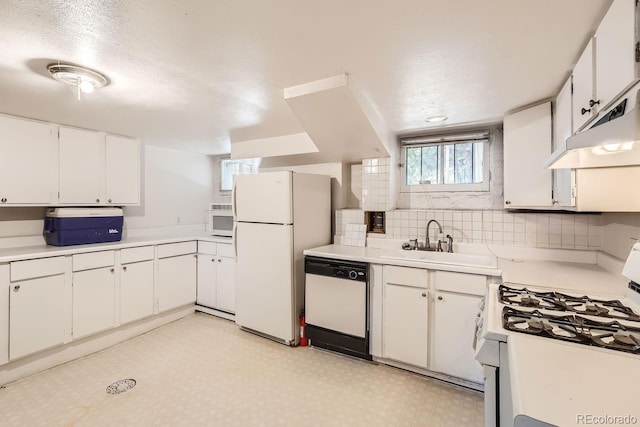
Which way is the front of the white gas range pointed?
to the viewer's left

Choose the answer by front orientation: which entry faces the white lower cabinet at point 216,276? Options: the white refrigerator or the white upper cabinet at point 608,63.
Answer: the white upper cabinet

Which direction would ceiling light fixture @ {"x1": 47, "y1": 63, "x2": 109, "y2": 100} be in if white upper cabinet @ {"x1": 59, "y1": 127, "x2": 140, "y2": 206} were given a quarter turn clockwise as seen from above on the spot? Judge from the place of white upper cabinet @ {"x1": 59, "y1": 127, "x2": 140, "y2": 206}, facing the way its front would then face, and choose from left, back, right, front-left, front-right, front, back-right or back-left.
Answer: front-left

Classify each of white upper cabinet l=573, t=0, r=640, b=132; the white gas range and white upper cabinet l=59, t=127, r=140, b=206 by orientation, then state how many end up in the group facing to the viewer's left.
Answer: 2

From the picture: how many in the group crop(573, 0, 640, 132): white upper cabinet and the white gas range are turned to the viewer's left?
2

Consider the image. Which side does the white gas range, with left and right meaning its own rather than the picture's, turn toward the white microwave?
front

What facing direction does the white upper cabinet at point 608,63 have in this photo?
to the viewer's left

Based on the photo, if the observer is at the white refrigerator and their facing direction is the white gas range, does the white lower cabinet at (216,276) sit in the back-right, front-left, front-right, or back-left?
back-right

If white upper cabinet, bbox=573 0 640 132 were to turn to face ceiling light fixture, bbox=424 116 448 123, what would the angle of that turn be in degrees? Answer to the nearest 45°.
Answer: approximately 45° to its right

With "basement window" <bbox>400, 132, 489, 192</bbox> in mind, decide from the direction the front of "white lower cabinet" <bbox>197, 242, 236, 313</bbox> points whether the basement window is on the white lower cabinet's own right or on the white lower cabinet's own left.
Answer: on the white lower cabinet's own left

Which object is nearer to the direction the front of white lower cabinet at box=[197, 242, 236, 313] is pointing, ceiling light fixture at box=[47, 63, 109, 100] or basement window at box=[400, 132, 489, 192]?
the ceiling light fixture

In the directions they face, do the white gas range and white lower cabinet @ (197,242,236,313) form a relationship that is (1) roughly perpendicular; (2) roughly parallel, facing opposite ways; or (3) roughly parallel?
roughly perpendicular

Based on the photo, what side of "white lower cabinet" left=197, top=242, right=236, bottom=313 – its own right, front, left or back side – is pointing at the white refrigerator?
left

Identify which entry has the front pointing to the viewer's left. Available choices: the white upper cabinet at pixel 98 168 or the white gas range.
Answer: the white gas range

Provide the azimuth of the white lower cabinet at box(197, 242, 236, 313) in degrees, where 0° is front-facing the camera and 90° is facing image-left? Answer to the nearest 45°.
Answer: approximately 45°

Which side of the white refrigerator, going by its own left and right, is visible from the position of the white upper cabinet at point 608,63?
left

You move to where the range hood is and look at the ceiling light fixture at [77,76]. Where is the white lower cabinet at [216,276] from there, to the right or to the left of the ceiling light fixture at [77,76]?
right
